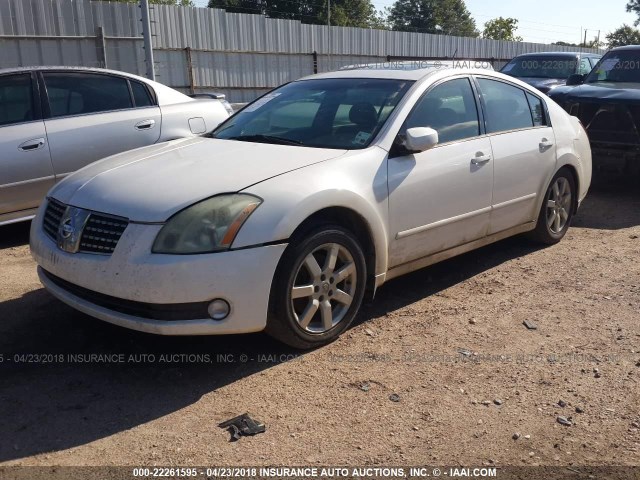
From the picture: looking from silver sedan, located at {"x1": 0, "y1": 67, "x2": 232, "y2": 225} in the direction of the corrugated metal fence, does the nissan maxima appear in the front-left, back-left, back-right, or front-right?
back-right

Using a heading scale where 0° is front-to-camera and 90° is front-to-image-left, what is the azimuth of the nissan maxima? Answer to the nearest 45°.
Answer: approximately 45°

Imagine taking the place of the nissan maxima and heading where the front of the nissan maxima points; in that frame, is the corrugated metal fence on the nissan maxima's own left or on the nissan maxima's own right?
on the nissan maxima's own right

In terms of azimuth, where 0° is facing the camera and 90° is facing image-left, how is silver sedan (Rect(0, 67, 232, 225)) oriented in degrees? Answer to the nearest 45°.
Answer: approximately 45°

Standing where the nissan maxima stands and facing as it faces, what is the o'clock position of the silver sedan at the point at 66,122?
The silver sedan is roughly at 3 o'clock from the nissan maxima.

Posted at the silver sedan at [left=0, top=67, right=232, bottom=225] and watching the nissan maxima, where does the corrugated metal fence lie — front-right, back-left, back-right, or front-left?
back-left
